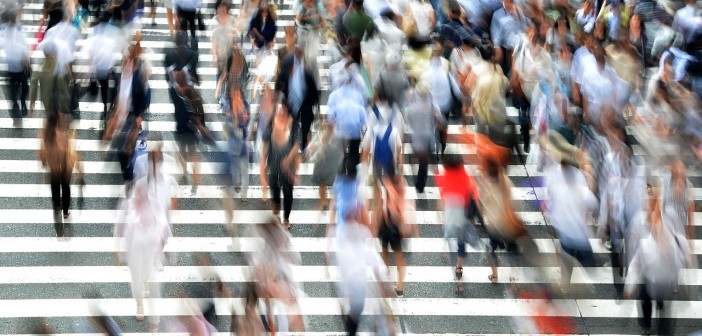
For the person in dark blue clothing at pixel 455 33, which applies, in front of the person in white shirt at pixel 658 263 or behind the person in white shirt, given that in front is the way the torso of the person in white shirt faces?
behind

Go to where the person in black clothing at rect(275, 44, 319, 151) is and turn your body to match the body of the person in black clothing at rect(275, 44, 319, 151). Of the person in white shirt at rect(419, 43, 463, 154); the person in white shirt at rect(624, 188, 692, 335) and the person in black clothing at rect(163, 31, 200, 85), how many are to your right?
1

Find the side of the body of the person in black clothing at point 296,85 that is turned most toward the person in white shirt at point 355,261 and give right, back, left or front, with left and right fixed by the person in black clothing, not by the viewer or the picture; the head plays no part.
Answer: front

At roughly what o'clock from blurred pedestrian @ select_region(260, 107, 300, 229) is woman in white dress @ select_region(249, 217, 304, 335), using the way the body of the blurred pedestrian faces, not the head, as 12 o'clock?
The woman in white dress is roughly at 12 o'clock from the blurred pedestrian.

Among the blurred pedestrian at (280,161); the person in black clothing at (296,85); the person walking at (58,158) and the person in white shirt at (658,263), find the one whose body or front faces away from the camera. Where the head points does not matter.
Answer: the person walking

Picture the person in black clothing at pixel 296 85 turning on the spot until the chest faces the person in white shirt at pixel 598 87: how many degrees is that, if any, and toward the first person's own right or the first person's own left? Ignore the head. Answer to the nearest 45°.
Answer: approximately 90° to the first person's own left

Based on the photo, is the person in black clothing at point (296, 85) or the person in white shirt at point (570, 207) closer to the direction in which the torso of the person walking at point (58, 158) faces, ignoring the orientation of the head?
the person in black clothing

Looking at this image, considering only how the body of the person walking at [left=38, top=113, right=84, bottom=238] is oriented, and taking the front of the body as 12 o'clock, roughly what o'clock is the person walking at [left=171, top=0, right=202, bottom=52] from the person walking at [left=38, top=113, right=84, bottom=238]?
the person walking at [left=171, top=0, right=202, bottom=52] is roughly at 1 o'clock from the person walking at [left=38, top=113, right=84, bottom=238].

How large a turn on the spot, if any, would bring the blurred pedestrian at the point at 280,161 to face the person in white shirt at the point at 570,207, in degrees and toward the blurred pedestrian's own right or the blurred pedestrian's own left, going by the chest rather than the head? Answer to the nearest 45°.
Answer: approximately 45° to the blurred pedestrian's own left

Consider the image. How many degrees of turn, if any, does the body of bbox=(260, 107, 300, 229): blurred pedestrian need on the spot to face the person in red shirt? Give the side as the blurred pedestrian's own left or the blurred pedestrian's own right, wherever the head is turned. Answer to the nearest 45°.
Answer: approximately 45° to the blurred pedestrian's own left
